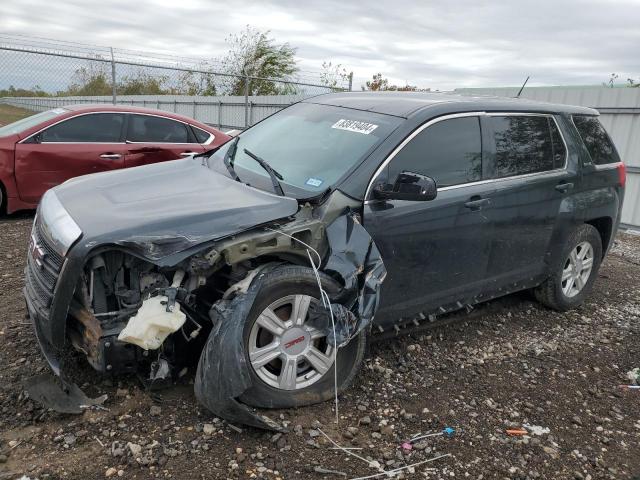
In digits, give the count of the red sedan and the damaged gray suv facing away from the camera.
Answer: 0

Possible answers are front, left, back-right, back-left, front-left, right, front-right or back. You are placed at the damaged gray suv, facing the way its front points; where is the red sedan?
right

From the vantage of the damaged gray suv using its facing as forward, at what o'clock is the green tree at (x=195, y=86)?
The green tree is roughly at 4 o'clock from the damaged gray suv.

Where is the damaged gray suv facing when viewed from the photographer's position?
facing the viewer and to the left of the viewer

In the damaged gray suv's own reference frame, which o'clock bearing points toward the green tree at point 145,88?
The green tree is roughly at 4 o'clock from the damaged gray suv.

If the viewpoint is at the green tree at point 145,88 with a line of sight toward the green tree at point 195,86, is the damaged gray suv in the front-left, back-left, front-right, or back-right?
front-right
